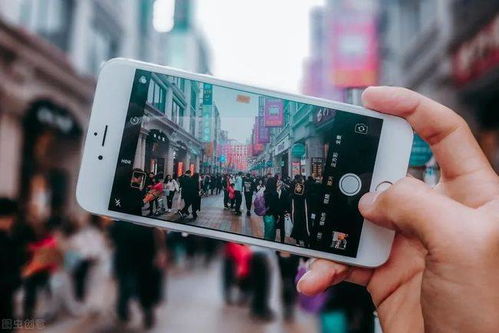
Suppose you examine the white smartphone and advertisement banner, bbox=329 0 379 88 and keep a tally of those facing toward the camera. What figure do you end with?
2

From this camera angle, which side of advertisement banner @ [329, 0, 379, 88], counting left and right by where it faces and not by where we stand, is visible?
front

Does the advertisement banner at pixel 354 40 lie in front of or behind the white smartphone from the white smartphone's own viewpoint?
behind

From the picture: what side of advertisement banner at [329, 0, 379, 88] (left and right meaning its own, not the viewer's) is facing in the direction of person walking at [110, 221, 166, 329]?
front

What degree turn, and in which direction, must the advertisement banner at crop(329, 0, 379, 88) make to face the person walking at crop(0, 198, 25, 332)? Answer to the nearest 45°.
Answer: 0° — it already faces them

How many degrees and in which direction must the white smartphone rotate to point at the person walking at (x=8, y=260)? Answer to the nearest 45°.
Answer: approximately 135° to its right
